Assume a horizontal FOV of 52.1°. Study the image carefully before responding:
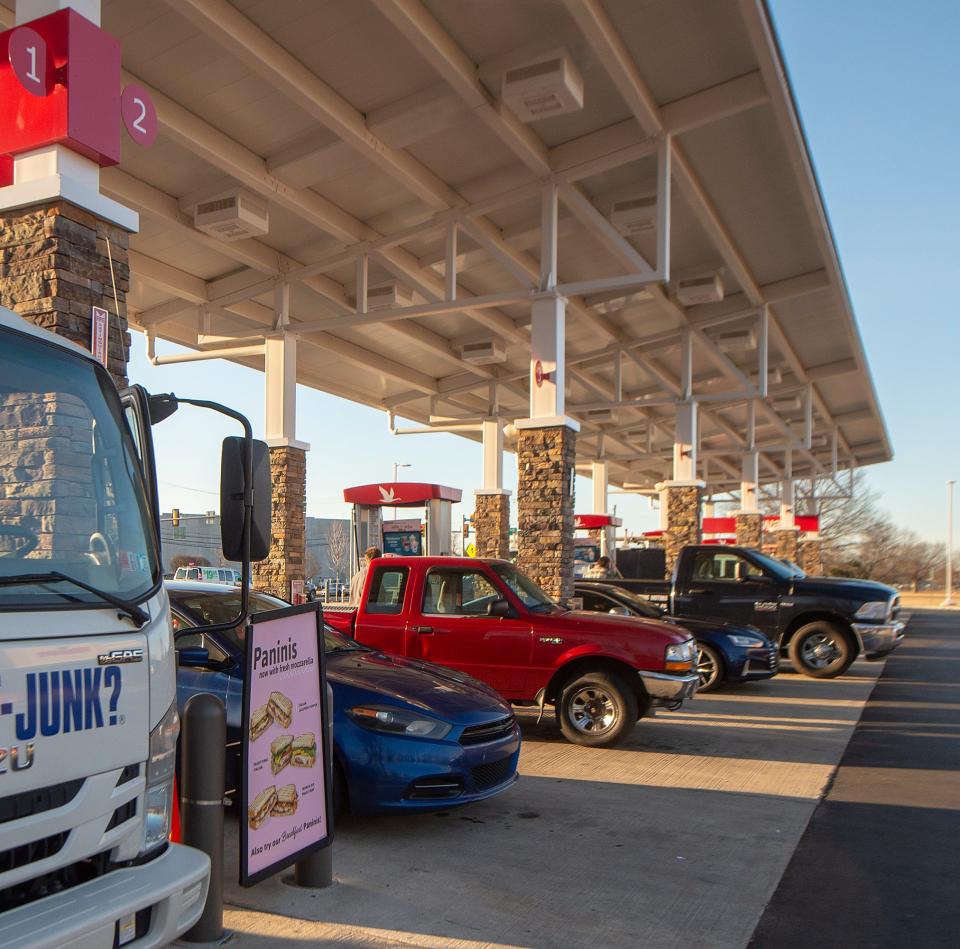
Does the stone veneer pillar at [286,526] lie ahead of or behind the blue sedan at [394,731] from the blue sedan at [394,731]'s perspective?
behind

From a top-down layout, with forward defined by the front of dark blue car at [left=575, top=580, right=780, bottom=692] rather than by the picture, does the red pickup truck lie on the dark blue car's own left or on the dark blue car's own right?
on the dark blue car's own right

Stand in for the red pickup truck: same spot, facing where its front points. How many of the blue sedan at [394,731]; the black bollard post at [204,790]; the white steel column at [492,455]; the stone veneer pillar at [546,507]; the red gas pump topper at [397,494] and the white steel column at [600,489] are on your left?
4

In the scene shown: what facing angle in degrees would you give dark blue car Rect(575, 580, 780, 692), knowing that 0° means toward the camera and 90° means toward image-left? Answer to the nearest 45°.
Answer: approximately 315°

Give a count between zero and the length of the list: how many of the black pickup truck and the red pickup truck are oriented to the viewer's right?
2

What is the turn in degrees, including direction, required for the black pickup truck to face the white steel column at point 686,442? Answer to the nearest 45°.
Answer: approximately 90° to its left

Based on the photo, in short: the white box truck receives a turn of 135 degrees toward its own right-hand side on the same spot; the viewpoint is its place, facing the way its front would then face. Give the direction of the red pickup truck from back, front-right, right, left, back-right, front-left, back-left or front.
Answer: back-right

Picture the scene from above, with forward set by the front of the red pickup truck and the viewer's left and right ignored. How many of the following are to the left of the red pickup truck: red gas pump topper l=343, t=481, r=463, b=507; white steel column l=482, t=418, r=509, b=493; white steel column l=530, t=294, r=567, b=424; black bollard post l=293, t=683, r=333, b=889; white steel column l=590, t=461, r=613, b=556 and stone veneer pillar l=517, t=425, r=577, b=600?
5

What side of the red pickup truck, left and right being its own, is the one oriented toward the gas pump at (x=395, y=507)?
left

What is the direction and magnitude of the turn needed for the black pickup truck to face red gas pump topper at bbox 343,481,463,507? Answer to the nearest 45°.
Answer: approximately 135° to its left

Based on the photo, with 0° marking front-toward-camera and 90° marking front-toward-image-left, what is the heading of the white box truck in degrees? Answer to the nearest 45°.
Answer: approximately 315°

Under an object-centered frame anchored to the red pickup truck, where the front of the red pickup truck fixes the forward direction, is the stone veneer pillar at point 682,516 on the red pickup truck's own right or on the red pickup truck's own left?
on the red pickup truck's own left

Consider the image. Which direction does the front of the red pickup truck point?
to the viewer's right

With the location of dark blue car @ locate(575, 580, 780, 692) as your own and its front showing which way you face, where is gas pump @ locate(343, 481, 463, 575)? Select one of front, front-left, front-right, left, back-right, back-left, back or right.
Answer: back

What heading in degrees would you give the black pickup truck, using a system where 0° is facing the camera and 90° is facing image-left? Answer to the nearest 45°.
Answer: approximately 270°

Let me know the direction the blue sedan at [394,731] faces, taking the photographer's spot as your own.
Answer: facing the viewer and to the right of the viewer
